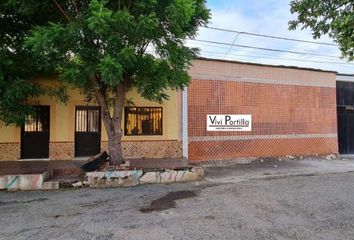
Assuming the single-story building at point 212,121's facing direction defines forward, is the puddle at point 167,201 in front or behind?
in front

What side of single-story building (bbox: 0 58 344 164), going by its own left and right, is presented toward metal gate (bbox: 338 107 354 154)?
left

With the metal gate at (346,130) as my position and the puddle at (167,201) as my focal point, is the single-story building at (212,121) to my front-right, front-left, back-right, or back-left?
front-right

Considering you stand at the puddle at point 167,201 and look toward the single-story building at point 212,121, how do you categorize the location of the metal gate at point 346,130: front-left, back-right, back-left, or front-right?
front-right

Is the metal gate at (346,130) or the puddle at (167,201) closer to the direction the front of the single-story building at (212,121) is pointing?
the puddle

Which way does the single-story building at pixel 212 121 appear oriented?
toward the camera
